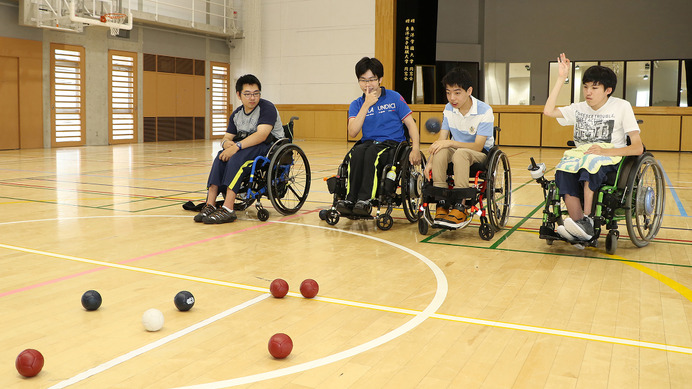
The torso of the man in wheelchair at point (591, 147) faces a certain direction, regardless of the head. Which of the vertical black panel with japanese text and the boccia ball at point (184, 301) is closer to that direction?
the boccia ball

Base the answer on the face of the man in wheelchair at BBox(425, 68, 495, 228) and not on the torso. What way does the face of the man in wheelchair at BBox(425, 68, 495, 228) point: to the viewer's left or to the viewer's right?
to the viewer's left

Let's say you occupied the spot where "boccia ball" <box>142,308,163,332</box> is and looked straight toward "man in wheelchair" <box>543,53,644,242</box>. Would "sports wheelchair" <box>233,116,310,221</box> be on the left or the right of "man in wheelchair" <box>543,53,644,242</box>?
left

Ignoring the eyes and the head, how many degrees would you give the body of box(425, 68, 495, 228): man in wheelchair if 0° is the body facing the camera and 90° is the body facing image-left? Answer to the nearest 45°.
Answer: approximately 45°

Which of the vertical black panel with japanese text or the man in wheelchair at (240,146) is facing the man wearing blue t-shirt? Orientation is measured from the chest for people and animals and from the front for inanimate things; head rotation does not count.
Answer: the vertical black panel with japanese text
